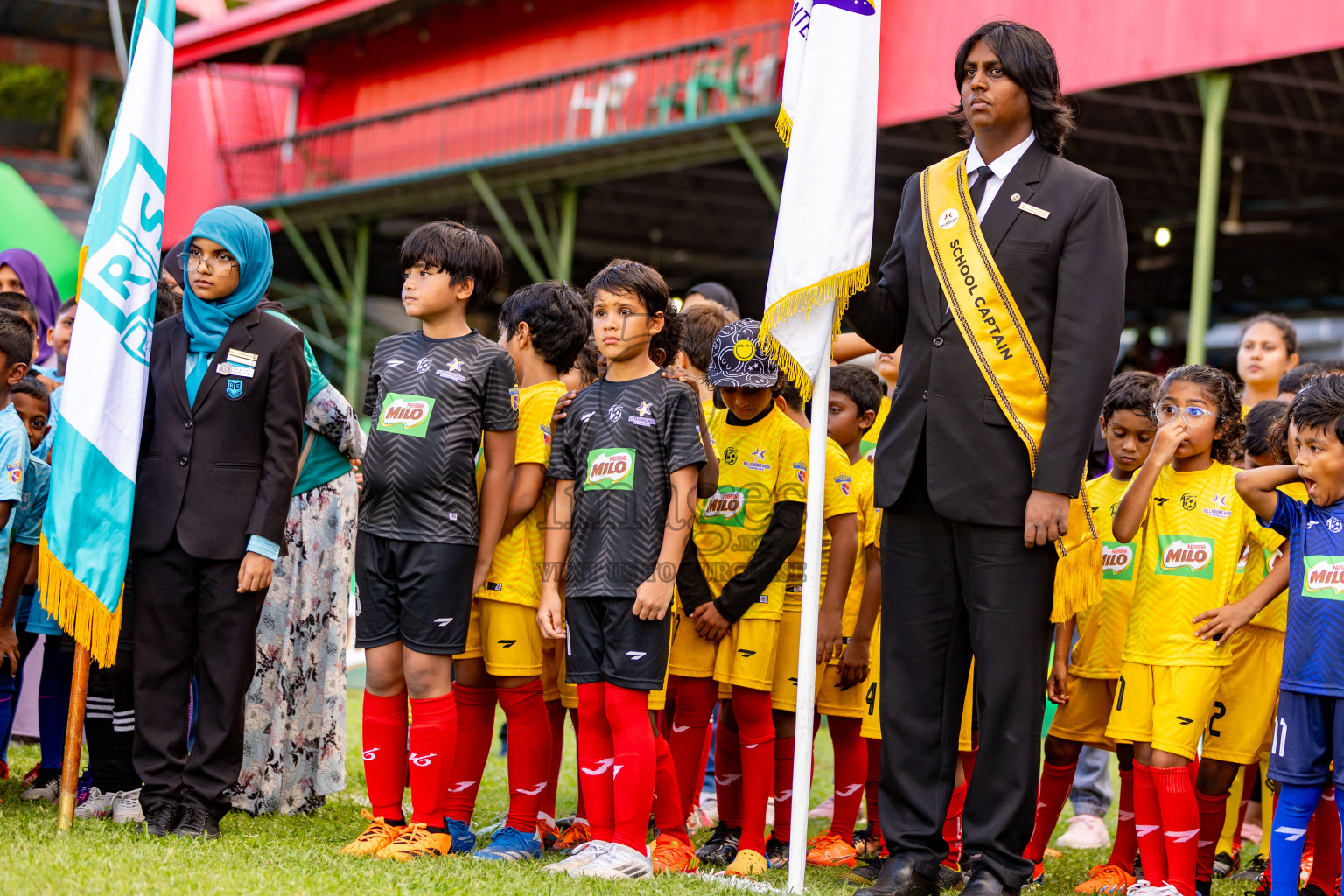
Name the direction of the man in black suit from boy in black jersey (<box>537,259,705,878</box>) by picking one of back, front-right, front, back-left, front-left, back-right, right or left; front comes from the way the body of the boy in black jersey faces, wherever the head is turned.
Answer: left

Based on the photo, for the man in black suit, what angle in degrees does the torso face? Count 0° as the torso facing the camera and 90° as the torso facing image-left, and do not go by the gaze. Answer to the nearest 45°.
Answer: approximately 45°

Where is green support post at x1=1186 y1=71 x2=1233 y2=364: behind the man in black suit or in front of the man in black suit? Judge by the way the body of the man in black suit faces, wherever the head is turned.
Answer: behind

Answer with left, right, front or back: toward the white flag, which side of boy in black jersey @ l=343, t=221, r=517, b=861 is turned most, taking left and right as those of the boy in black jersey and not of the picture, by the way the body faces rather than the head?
left

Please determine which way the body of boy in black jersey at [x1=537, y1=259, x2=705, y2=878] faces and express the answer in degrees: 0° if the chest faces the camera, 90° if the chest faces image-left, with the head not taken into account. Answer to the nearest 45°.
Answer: approximately 45°
